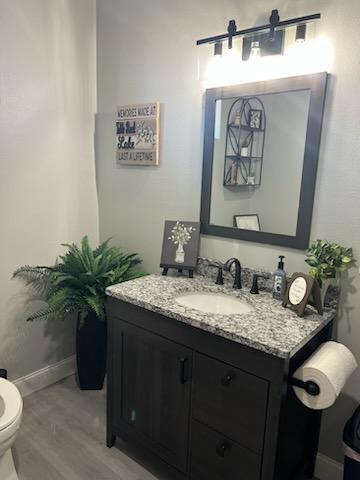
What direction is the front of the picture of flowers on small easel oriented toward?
toward the camera

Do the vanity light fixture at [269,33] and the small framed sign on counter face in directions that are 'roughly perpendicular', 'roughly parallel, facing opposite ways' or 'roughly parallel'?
roughly parallel

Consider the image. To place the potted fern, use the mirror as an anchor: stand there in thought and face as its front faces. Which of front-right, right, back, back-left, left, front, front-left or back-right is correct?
front-right

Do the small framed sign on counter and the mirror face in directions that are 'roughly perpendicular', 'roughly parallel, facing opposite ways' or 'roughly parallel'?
roughly parallel

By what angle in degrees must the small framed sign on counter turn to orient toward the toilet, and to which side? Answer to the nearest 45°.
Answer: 0° — it already faces it

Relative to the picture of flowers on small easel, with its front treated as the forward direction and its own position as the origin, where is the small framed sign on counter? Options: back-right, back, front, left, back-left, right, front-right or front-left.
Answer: front-left

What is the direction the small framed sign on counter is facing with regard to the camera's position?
facing the viewer and to the left of the viewer

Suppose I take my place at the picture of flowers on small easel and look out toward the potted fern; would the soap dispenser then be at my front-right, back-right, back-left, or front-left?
back-left

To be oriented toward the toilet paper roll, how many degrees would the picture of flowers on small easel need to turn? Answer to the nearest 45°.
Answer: approximately 45° to its left

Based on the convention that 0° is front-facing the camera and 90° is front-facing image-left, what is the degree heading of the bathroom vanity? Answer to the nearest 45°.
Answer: approximately 45°

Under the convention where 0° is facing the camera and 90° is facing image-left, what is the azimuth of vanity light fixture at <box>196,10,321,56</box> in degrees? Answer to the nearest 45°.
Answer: approximately 45°

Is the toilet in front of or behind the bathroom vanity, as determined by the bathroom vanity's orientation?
in front

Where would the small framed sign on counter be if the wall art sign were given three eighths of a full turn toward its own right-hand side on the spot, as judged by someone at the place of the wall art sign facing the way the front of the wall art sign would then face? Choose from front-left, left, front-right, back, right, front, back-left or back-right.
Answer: back-right
